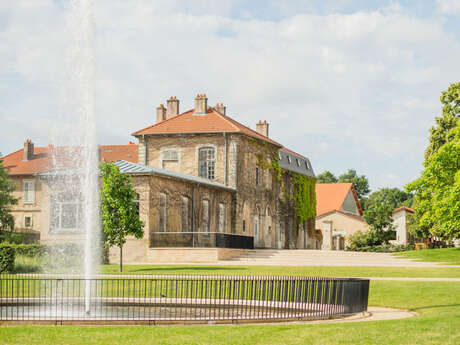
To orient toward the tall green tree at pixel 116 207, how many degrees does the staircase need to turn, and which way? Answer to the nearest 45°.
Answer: approximately 45° to its right

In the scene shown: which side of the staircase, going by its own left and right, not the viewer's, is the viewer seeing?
front

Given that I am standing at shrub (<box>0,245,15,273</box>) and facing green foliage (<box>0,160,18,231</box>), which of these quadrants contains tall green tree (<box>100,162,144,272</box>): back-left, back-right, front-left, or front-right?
front-right

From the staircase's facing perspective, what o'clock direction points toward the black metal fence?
The black metal fence is roughly at 12 o'clock from the staircase.

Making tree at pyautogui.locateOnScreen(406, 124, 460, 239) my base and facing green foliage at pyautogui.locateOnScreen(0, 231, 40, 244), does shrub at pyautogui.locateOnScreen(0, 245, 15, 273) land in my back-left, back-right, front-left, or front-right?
front-left
